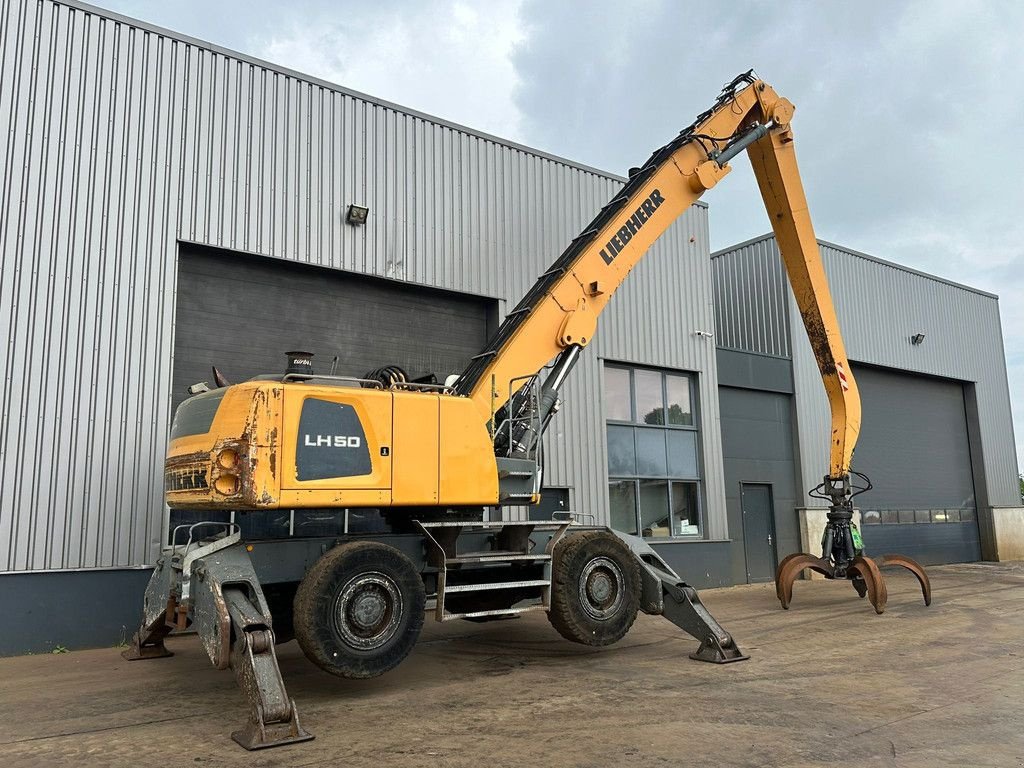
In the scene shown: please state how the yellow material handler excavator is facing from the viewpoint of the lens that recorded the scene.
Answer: facing away from the viewer and to the right of the viewer

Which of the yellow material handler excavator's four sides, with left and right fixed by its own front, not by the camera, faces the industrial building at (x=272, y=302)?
left

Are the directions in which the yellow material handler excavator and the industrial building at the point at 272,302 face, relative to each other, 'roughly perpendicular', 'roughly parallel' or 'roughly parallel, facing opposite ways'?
roughly perpendicular

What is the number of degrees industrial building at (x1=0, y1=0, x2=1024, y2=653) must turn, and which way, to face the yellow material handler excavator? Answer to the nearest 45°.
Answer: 0° — it already faces it
